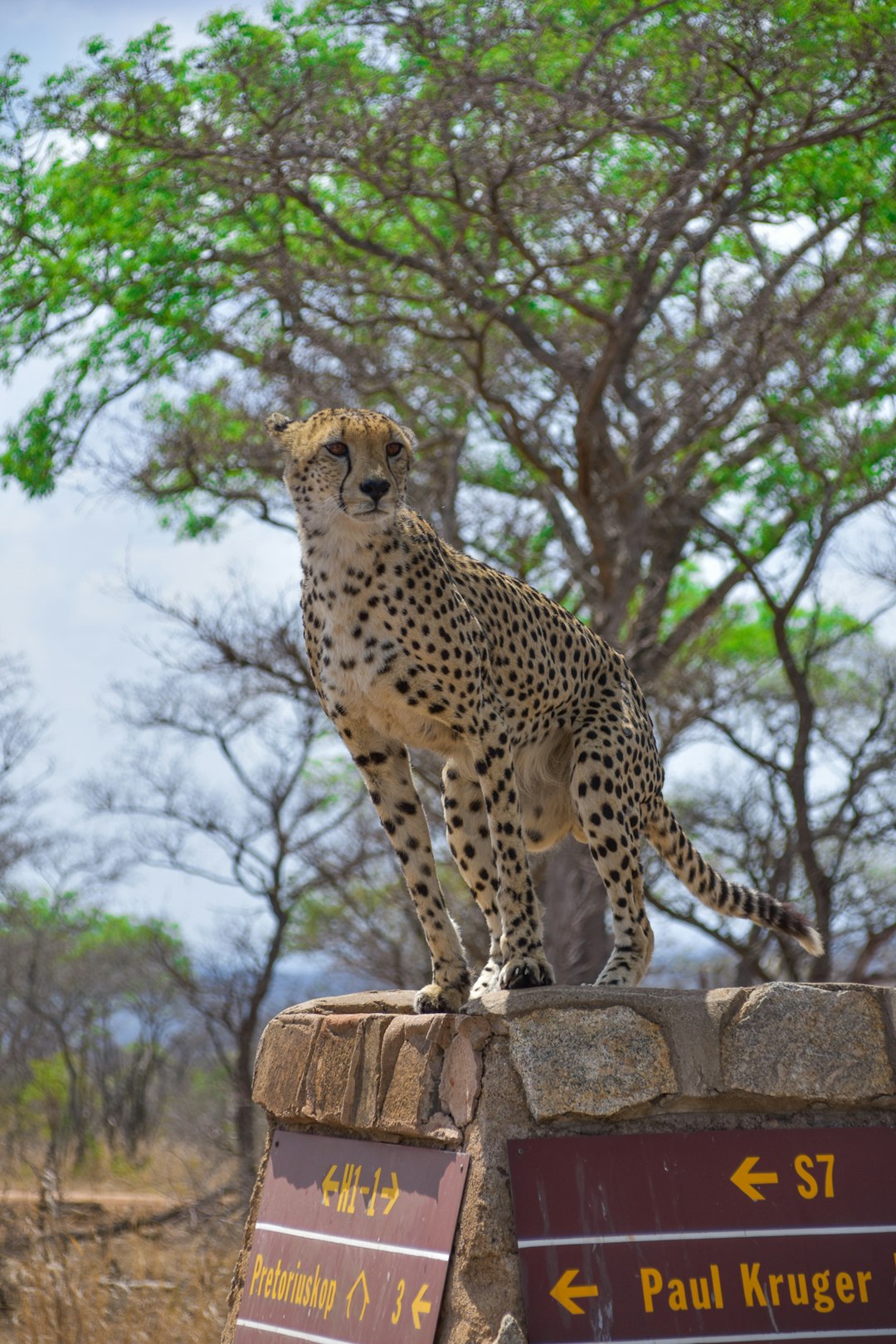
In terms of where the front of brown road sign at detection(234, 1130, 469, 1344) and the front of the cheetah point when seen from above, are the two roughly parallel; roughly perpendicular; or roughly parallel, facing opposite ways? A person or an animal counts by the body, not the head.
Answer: roughly parallel

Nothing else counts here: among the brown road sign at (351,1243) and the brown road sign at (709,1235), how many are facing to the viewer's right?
0

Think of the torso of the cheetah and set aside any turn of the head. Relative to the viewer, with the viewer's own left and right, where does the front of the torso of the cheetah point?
facing the viewer and to the left of the viewer

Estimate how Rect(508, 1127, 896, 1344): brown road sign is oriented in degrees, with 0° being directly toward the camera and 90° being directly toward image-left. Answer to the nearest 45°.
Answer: approximately 0°

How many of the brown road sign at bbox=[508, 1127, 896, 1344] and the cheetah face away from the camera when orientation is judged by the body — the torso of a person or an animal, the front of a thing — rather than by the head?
0
